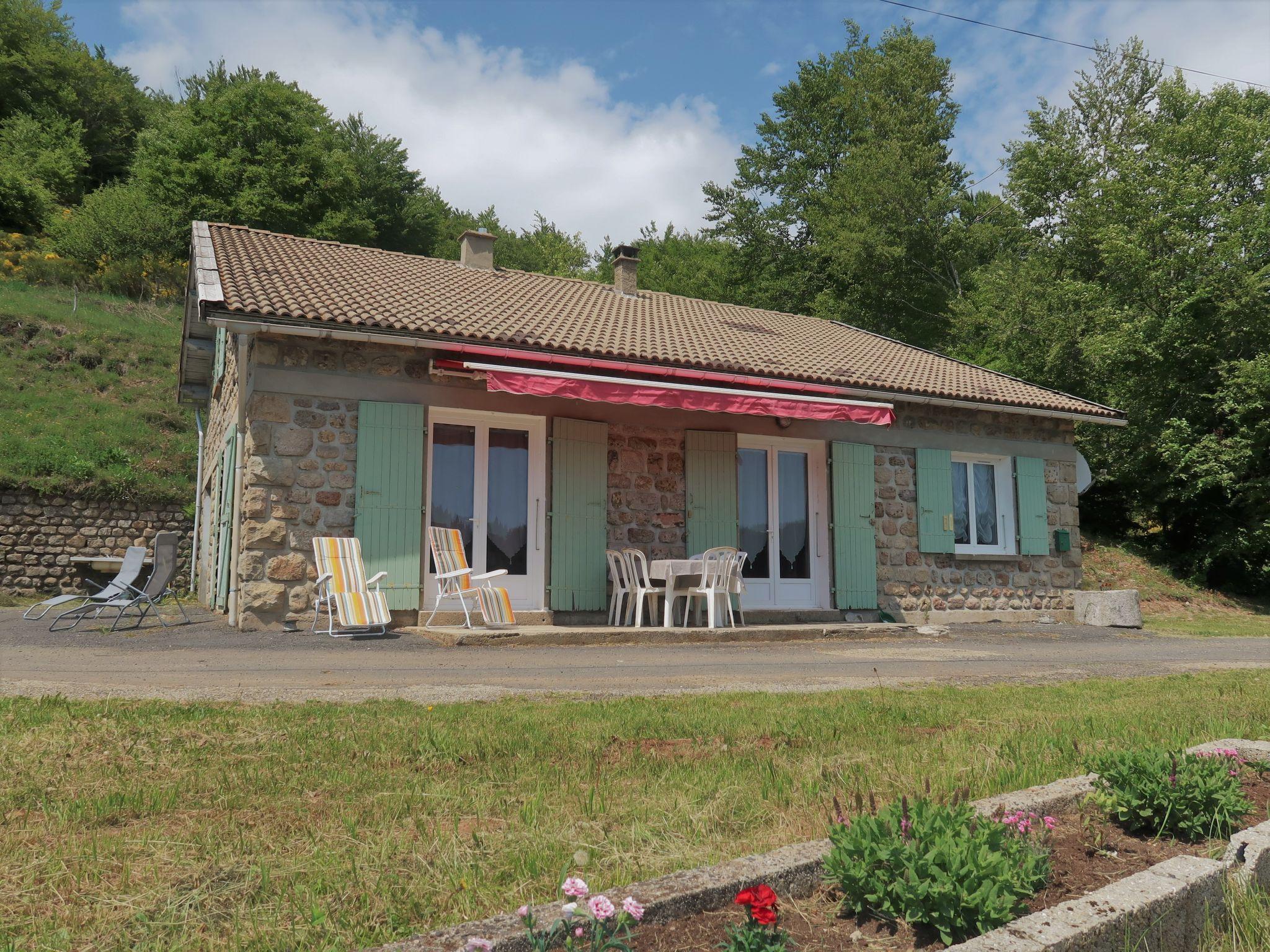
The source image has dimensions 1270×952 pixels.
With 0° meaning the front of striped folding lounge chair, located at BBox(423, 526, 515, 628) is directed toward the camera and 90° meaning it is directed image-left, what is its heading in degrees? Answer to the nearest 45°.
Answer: approximately 315°

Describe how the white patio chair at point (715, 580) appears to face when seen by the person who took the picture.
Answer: facing away from the viewer and to the left of the viewer

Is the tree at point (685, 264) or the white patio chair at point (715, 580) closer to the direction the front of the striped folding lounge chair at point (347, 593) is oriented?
the white patio chair

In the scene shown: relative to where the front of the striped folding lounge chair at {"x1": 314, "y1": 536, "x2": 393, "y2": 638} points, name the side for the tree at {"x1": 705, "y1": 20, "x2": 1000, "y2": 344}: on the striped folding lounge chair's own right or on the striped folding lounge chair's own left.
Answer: on the striped folding lounge chair's own left

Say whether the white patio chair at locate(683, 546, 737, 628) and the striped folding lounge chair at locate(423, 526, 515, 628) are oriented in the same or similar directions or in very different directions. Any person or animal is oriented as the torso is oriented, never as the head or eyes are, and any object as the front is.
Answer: very different directions

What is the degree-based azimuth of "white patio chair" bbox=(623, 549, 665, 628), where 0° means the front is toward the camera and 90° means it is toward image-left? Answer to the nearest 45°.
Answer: approximately 225°

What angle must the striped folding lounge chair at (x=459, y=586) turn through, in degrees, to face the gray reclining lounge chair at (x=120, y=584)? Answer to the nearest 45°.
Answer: approximately 135° to its right

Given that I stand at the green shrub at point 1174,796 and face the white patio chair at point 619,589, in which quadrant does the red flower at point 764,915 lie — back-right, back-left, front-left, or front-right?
back-left
